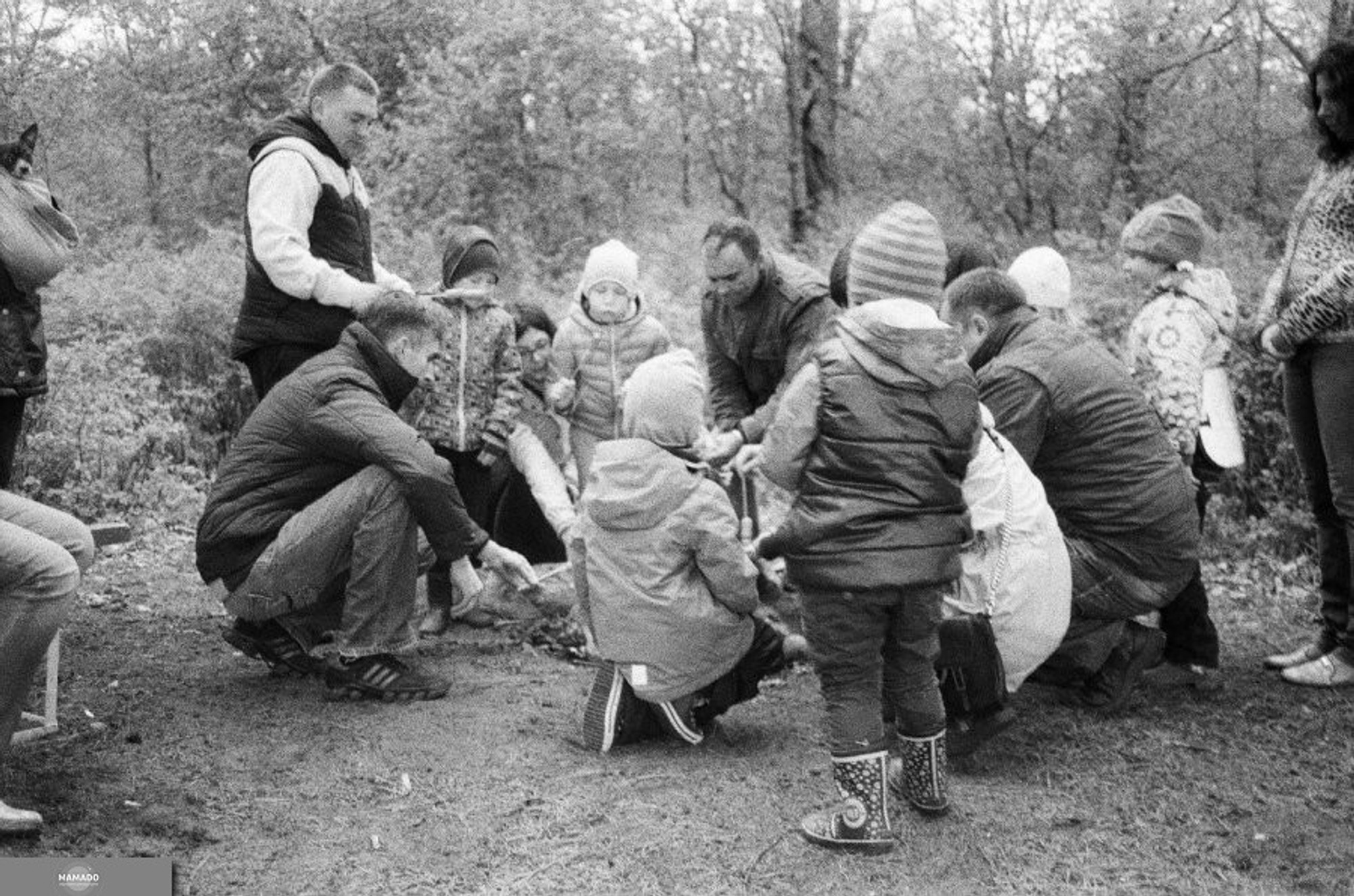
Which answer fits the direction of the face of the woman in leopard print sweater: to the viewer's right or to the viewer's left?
to the viewer's left

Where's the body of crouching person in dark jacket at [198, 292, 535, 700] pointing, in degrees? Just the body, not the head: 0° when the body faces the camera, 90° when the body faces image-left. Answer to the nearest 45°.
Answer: approximately 270°

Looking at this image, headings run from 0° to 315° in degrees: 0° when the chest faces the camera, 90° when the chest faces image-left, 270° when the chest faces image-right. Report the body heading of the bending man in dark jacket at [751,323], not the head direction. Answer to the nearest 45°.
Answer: approximately 45°

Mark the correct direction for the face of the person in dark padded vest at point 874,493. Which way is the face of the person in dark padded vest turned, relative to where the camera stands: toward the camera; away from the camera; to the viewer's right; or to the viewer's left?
away from the camera

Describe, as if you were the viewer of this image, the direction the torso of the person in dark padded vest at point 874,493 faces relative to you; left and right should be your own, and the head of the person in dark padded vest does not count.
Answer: facing away from the viewer and to the left of the viewer

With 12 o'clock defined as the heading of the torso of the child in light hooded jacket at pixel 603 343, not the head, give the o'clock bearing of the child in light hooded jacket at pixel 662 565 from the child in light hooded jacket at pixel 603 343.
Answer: the child in light hooded jacket at pixel 662 565 is roughly at 12 o'clock from the child in light hooded jacket at pixel 603 343.

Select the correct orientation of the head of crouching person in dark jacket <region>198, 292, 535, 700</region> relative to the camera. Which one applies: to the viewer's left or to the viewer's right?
to the viewer's right

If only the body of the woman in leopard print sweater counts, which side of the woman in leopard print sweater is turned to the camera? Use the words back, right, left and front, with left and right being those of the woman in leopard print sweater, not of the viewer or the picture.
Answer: left

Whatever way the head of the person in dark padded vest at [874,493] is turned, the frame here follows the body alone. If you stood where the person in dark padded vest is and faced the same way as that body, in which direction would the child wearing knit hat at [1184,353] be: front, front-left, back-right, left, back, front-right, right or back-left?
right

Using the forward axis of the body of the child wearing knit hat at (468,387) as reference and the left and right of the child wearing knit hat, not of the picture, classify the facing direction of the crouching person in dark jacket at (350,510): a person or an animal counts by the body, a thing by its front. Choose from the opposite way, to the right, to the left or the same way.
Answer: to the left
